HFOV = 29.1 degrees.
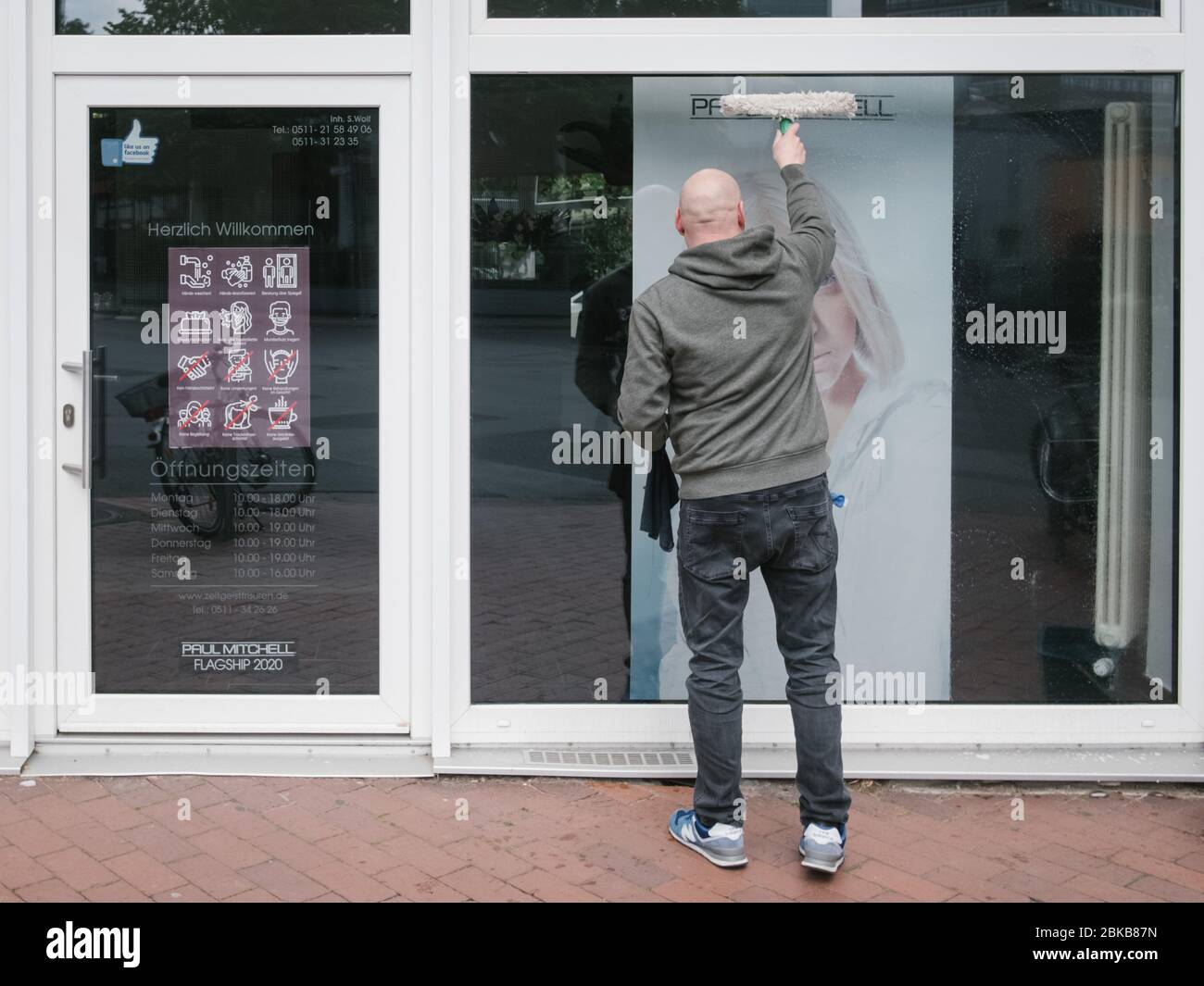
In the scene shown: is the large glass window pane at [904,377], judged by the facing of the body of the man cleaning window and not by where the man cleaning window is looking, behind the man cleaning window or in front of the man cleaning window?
in front

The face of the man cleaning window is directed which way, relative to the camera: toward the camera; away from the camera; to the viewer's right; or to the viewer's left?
away from the camera

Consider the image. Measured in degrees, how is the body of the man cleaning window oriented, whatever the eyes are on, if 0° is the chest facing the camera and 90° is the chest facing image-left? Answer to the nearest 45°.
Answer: approximately 180°
